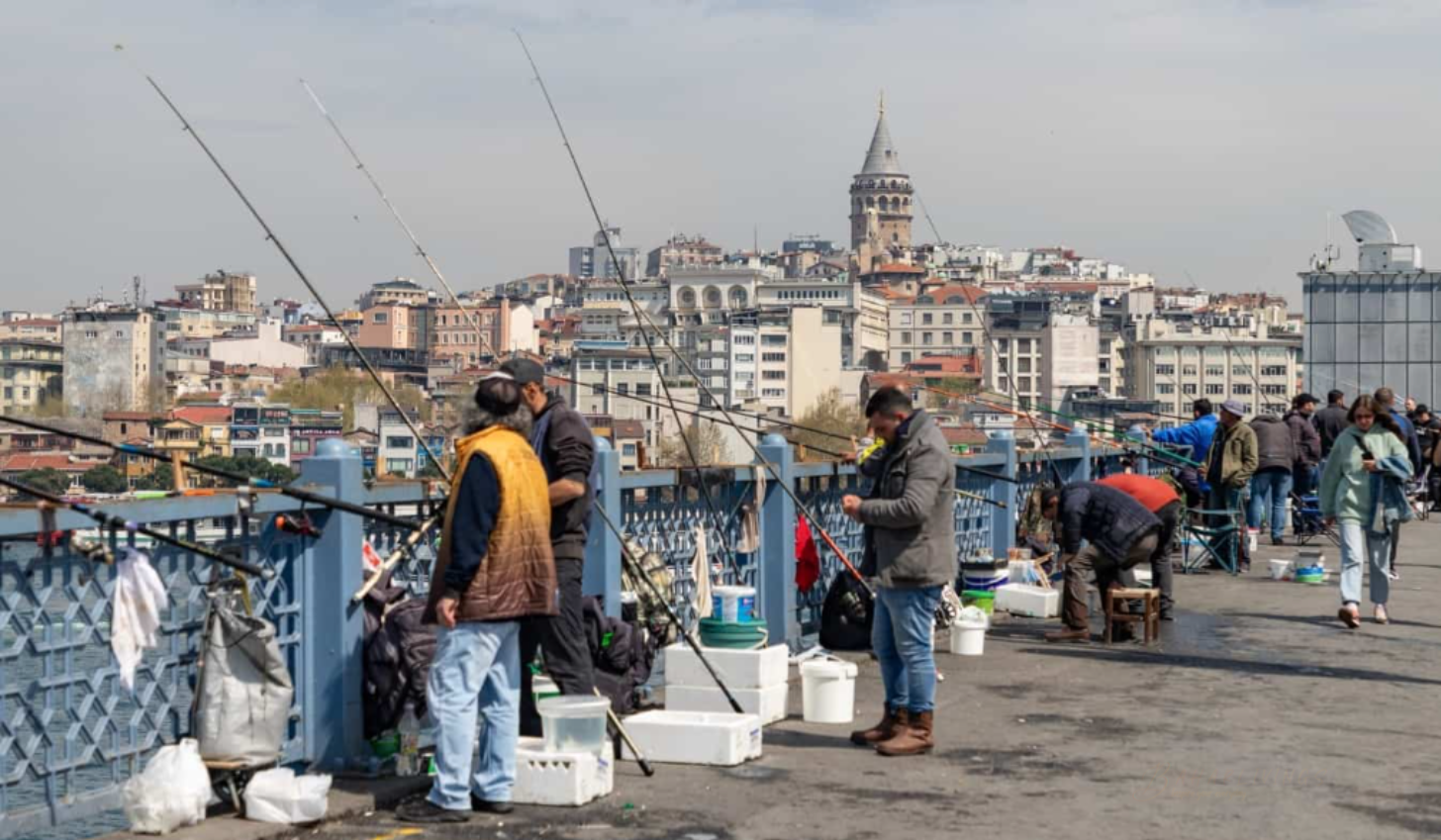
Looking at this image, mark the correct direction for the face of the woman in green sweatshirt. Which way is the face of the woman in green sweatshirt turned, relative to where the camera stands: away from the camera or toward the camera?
toward the camera

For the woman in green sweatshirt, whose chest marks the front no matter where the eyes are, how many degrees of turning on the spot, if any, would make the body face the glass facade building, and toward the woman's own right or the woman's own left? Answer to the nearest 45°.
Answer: approximately 180°

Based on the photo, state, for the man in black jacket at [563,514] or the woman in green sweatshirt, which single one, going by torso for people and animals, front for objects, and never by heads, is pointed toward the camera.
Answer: the woman in green sweatshirt

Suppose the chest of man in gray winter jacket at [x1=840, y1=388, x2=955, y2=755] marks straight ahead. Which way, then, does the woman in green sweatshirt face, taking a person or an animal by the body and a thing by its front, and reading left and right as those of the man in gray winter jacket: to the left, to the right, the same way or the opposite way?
to the left

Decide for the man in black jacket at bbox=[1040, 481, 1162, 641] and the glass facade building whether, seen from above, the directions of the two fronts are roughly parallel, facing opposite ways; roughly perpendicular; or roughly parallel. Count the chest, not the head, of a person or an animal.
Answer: roughly perpendicular

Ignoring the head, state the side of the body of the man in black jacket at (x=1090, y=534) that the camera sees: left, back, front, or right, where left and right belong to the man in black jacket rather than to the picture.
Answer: left

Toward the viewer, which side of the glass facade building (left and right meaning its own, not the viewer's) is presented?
front

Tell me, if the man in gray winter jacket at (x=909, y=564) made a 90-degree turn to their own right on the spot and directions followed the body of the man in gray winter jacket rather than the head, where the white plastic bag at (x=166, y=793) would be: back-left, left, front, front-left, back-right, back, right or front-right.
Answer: back-left

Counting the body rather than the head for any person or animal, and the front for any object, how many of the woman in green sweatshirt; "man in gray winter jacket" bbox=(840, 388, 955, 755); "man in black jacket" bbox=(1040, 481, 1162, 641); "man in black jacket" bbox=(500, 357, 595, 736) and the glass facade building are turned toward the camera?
2

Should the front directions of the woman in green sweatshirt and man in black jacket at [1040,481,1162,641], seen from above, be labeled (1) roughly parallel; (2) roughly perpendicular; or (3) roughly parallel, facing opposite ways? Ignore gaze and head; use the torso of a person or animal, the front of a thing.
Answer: roughly perpendicular

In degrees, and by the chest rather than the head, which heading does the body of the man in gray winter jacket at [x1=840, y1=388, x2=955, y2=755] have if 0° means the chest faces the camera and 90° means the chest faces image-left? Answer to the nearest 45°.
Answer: approximately 90°

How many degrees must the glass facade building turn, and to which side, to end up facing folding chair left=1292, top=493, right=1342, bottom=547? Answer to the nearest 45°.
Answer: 0° — it already faces it

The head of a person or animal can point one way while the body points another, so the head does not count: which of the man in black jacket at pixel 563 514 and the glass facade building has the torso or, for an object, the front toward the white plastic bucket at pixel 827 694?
the glass facade building

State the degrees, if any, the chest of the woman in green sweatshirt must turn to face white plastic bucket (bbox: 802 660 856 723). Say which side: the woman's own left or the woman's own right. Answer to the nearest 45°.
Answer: approximately 45° to the woman's own right

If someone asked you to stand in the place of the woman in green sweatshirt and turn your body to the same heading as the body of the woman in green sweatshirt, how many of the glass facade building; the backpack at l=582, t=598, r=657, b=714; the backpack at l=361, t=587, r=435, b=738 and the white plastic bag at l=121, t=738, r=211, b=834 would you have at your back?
1

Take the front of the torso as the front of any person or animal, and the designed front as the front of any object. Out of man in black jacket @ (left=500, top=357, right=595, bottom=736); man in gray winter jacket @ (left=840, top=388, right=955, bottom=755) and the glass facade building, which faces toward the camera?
the glass facade building

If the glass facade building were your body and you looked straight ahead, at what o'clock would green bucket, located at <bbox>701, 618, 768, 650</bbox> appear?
The green bucket is roughly at 12 o'clock from the glass facade building.
